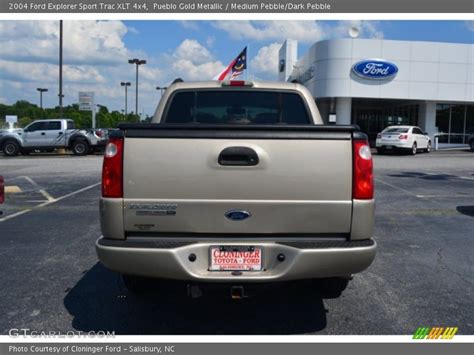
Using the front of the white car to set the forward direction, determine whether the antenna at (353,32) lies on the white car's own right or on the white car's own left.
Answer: on the white car's own left

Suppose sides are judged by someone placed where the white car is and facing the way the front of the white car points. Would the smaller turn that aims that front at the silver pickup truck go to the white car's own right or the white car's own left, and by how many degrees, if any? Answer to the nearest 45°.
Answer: approximately 135° to the white car's own left

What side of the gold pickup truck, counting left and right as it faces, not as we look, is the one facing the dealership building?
front

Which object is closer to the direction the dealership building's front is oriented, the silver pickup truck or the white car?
the white car

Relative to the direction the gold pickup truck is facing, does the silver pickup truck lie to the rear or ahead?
ahead

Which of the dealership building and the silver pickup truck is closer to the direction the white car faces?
the dealership building

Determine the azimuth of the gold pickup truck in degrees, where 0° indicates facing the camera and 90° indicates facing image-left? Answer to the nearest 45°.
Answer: approximately 180°

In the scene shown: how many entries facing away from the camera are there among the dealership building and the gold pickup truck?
1

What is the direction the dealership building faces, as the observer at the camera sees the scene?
facing the viewer

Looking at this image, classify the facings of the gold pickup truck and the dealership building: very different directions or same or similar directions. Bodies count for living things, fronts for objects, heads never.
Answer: very different directions

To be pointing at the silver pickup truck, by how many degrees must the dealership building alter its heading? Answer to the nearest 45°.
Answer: approximately 45° to its right

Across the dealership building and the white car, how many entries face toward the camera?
1

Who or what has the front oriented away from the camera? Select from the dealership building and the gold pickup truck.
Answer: the gold pickup truck

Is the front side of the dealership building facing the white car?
yes

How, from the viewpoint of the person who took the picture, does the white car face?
facing away from the viewer and to the right of the viewer
